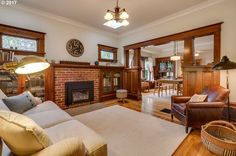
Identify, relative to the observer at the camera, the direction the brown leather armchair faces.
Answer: facing the viewer and to the left of the viewer

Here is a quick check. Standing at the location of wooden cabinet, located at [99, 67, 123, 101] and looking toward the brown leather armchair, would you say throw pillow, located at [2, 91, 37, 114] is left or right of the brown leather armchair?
right

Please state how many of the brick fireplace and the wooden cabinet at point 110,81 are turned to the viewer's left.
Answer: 0

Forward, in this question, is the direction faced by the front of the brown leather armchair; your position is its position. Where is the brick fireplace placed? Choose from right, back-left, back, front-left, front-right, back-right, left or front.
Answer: front-right

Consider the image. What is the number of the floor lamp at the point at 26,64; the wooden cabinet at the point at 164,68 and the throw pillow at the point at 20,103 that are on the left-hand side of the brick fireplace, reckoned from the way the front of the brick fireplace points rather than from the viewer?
1

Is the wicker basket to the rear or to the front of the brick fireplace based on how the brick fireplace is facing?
to the front

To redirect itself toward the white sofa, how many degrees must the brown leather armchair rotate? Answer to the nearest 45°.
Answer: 0° — it already faces it

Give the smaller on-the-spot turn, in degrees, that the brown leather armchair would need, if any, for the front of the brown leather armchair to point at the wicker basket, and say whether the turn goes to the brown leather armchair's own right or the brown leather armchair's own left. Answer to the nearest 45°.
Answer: approximately 45° to the brown leather armchair's own left

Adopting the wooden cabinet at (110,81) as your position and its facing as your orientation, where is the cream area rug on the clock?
The cream area rug is roughly at 1 o'clock from the wooden cabinet.

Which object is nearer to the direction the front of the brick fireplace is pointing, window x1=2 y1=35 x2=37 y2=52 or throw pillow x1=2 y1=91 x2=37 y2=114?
the throw pillow

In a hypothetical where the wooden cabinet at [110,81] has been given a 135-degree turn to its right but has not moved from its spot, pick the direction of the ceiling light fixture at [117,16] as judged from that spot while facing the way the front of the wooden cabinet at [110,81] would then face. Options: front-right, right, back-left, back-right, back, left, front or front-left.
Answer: left

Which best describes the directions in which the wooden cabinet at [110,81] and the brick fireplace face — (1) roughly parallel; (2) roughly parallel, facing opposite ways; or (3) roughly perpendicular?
roughly parallel

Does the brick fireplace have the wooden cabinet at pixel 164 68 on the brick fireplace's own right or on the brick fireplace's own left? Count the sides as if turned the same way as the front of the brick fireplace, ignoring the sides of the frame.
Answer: on the brick fireplace's own left

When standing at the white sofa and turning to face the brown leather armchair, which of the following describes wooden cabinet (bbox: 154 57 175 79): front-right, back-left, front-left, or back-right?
front-left

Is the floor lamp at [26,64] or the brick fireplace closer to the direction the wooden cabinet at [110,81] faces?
the floor lamp

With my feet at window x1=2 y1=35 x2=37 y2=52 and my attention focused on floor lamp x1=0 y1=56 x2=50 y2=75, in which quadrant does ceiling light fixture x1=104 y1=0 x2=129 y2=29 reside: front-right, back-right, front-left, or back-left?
front-left

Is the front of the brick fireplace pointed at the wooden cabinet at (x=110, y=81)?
no

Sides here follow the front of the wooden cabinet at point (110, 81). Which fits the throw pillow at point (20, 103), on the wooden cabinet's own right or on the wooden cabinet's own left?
on the wooden cabinet's own right

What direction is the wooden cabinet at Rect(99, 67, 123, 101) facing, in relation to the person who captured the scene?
facing the viewer and to the right of the viewer
